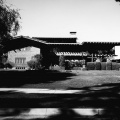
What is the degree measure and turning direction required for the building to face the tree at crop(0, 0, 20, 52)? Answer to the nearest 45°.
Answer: approximately 45° to its right

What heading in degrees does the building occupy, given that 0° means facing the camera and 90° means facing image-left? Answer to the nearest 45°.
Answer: approximately 0°

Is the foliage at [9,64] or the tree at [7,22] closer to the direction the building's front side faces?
the tree

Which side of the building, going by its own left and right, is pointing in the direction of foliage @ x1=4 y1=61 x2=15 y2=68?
right

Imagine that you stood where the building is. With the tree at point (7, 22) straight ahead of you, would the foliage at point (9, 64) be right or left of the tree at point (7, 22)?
right
